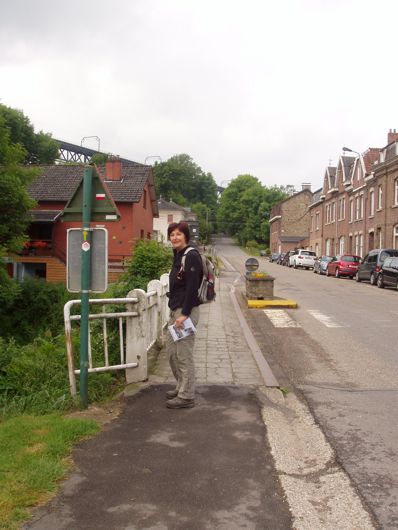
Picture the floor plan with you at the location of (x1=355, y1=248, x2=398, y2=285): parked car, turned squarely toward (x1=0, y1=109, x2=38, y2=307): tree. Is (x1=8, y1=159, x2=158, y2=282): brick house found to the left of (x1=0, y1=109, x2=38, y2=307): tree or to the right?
right

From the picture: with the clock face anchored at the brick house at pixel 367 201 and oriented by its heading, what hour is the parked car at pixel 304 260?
The parked car is roughly at 3 o'clock from the brick house.

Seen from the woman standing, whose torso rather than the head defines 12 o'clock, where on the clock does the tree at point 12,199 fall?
The tree is roughly at 2 o'clock from the woman standing.

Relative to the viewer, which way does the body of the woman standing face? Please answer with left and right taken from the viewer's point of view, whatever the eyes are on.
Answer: facing to the left of the viewer

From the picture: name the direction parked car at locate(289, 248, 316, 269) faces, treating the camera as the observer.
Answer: facing away from the viewer and to the left of the viewer

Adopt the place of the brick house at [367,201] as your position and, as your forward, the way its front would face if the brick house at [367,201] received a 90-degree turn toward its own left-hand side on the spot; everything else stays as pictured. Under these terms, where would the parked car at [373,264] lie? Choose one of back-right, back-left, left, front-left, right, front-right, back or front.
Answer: front-right

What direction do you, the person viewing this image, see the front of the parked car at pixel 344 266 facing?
facing away from the viewer and to the left of the viewer

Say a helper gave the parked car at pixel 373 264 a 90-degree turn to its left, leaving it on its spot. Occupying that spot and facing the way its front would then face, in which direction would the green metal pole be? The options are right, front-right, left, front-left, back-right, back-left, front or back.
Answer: front-left

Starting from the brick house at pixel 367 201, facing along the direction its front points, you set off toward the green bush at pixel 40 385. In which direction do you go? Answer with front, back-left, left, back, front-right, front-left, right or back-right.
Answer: front-left
